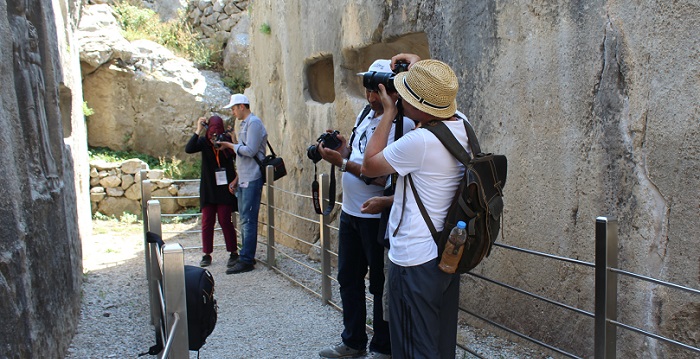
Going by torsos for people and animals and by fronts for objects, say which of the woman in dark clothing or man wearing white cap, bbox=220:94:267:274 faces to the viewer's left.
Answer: the man wearing white cap

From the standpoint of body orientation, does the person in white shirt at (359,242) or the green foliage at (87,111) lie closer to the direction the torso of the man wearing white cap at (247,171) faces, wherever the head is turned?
the green foliage

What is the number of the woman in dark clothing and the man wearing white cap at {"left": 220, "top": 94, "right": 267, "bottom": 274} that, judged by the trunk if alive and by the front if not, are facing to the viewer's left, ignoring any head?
1

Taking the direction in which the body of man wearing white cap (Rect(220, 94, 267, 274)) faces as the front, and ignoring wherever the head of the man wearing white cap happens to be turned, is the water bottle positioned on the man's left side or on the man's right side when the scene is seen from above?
on the man's left side

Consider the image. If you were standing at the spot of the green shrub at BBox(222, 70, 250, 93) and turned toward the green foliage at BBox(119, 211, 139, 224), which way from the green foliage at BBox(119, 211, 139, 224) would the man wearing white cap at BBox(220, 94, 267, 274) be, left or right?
left

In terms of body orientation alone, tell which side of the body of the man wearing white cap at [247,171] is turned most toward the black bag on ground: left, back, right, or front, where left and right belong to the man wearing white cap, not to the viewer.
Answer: left

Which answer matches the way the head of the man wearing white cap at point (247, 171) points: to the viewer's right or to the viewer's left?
to the viewer's left

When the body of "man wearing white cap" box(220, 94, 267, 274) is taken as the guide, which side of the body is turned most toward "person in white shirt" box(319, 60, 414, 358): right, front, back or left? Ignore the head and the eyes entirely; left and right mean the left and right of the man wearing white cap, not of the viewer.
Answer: left

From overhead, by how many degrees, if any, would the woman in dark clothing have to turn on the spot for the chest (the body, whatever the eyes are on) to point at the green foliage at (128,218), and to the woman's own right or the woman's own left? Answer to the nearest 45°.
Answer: approximately 180°

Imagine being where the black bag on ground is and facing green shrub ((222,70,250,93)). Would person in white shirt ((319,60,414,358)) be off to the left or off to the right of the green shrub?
right

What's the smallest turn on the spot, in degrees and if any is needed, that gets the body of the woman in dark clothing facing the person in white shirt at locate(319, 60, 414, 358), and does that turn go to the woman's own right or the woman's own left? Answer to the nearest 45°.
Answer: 0° — they already face them

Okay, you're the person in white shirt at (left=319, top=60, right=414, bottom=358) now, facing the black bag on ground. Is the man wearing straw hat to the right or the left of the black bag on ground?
left

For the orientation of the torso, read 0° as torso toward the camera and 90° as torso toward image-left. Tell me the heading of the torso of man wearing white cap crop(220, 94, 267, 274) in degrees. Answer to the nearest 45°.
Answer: approximately 90°
